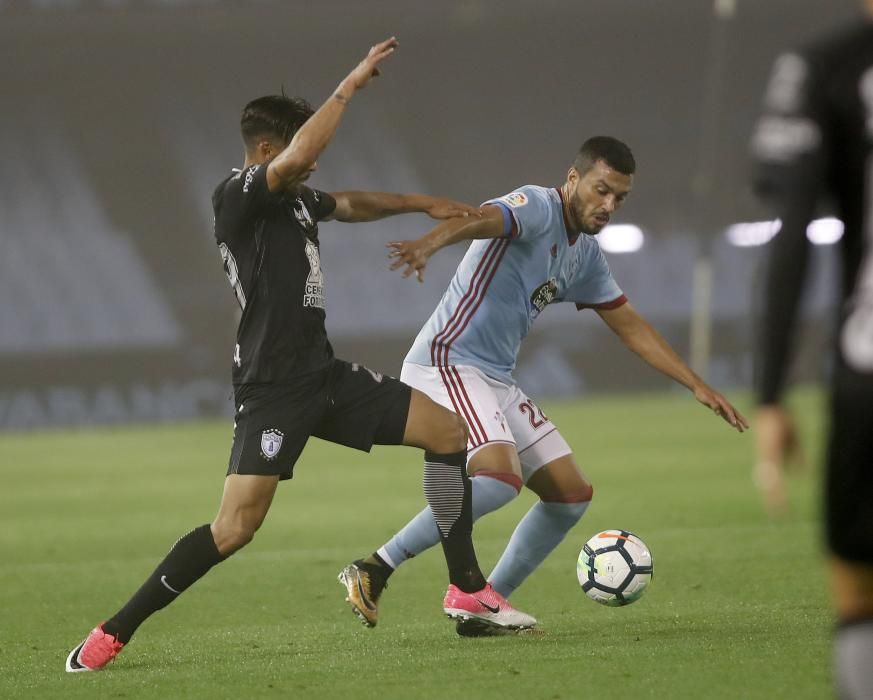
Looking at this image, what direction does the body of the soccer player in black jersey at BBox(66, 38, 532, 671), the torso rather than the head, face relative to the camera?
to the viewer's right

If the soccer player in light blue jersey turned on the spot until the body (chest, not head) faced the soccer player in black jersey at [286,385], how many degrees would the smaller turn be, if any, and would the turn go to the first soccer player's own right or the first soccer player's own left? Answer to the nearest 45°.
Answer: approximately 90° to the first soccer player's own right

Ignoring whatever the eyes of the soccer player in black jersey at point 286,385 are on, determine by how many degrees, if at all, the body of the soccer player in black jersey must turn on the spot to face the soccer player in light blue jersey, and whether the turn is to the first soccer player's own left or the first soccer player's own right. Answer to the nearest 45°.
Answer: approximately 45° to the first soccer player's own left

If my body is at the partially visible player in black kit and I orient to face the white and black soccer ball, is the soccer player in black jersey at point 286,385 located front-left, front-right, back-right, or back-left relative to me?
front-left

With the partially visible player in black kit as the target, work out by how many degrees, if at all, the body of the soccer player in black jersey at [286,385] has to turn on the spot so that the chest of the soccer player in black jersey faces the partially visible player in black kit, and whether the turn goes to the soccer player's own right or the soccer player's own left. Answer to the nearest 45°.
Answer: approximately 90° to the soccer player's own right

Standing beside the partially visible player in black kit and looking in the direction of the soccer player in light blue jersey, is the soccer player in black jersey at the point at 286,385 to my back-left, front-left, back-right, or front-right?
front-left

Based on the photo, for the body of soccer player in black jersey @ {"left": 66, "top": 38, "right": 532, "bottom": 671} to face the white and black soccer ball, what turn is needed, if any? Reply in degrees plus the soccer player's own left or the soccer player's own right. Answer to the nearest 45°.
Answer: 0° — they already face it

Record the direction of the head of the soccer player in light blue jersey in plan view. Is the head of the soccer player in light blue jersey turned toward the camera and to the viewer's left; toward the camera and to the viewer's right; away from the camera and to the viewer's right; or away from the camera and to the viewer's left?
toward the camera and to the viewer's right
